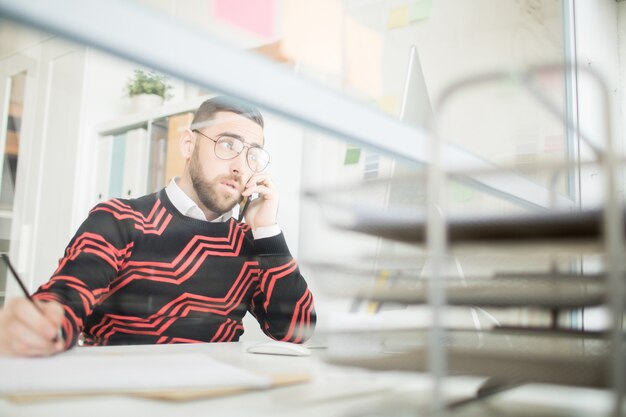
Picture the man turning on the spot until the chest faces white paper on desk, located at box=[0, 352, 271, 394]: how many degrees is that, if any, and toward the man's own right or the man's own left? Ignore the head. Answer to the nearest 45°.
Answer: approximately 45° to the man's own right

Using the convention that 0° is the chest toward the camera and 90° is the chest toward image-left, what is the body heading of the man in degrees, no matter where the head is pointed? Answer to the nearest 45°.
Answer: approximately 315°
